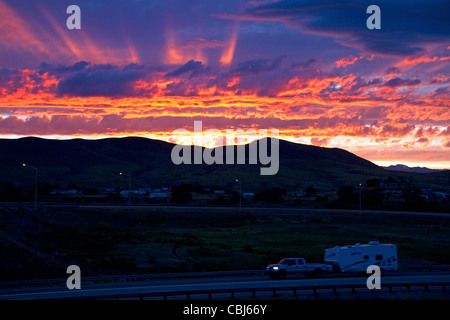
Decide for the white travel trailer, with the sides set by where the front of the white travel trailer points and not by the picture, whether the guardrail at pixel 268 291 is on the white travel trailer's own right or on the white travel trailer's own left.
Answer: on the white travel trailer's own left

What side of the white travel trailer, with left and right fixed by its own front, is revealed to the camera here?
left

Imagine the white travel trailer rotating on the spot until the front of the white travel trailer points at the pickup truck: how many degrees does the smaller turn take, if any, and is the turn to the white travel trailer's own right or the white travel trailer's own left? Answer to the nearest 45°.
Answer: approximately 45° to the white travel trailer's own left
